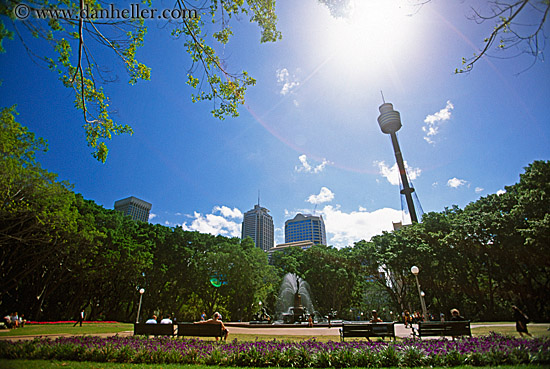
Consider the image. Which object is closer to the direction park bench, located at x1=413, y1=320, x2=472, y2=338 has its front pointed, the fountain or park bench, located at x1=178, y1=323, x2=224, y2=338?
the fountain

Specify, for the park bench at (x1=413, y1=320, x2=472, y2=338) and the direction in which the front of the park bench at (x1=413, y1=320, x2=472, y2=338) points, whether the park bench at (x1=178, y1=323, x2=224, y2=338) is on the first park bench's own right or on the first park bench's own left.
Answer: on the first park bench's own left

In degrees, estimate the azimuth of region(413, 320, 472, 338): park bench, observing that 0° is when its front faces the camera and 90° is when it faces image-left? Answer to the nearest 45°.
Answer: approximately 180°

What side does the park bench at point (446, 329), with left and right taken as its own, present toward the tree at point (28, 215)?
left

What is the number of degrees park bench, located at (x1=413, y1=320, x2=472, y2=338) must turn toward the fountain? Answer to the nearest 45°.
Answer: approximately 45° to its left

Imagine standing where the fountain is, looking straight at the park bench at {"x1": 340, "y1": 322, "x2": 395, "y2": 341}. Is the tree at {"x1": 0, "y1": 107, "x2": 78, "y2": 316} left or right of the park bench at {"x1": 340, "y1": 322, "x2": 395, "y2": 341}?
right
